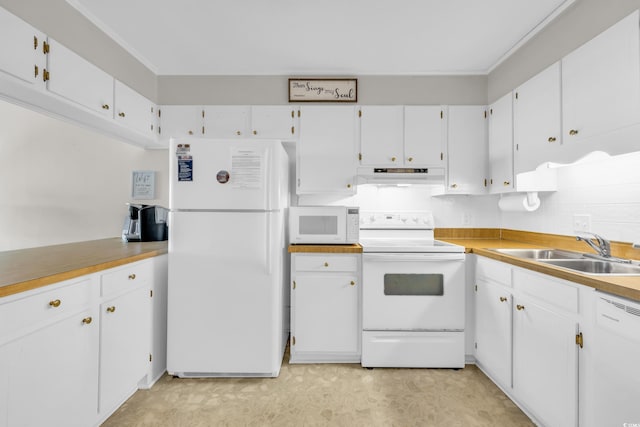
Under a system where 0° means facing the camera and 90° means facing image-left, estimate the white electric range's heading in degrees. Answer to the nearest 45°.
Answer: approximately 0°

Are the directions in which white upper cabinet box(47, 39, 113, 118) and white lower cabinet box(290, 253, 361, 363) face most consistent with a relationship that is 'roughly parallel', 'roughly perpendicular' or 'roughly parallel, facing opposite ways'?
roughly perpendicular

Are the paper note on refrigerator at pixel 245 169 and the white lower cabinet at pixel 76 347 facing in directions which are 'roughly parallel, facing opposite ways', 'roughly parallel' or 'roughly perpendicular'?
roughly perpendicular

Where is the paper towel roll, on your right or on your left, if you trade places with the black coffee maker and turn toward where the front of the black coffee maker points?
on your left

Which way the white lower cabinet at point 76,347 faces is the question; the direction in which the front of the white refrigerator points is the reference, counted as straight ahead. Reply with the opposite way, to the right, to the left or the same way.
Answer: to the left

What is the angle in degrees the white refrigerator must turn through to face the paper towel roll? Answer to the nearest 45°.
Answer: approximately 90° to its left

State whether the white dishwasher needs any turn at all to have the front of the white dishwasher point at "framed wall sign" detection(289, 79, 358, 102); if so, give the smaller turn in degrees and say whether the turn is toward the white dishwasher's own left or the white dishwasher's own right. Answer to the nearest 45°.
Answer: approximately 45° to the white dishwasher's own right

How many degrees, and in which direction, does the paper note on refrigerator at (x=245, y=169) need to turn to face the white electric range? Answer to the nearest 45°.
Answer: approximately 90° to its left
